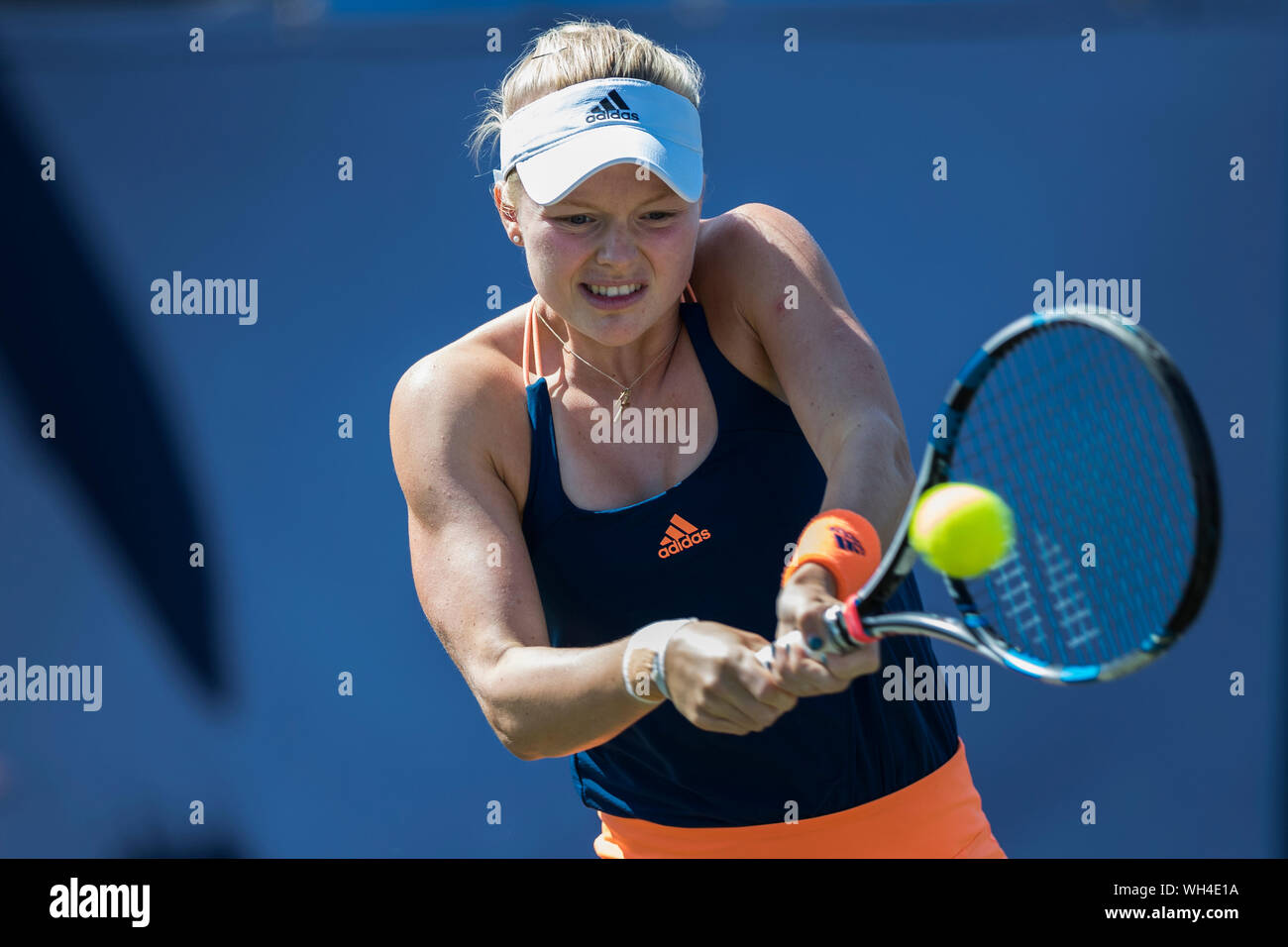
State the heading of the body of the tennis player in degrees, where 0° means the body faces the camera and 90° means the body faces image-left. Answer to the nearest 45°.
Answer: approximately 0°

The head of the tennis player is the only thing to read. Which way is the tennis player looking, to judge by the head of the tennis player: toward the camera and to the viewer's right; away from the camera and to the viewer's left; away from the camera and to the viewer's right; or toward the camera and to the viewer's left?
toward the camera and to the viewer's right

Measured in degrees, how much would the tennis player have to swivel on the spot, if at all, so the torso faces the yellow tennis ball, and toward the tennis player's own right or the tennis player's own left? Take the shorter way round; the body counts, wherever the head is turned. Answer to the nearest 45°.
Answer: approximately 45° to the tennis player's own left
